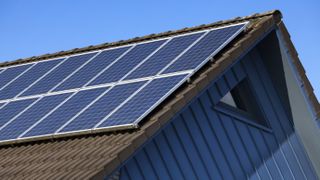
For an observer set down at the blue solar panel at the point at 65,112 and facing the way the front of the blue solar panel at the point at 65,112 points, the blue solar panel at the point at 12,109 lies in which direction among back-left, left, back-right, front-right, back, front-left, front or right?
right

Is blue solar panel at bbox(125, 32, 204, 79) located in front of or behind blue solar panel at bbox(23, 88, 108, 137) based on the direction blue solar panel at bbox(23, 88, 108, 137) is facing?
behind

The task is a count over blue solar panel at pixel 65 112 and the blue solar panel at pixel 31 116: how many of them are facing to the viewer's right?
0

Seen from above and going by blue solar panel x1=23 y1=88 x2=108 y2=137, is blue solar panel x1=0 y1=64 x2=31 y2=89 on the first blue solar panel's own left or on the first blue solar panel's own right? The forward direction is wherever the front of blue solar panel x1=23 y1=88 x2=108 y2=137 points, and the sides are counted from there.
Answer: on the first blue solar panel's own right

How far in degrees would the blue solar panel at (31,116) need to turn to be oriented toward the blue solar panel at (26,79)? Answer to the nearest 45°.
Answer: approximately 135° to its right

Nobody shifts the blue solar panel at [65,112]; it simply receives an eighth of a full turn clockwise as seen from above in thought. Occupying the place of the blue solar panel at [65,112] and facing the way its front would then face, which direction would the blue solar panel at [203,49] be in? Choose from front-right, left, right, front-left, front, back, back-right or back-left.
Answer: back

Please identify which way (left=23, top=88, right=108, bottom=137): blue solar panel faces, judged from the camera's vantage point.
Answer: facing the viewer and to the left of the viewer

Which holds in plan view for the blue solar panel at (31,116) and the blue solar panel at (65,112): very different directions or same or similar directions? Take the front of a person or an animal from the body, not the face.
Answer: same or similar directions

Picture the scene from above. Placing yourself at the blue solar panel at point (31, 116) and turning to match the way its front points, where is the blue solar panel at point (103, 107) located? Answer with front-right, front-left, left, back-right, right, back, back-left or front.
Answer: left

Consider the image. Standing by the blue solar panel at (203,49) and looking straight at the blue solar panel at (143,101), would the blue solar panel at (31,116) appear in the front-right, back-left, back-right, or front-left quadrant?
front-right

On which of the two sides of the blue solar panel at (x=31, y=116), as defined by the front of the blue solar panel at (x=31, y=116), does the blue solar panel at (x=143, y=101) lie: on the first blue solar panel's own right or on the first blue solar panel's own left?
on the first blue solar panel's own left

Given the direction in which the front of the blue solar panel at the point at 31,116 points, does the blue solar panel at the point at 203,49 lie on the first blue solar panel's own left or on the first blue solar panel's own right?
on the first blue solar panel's own left
